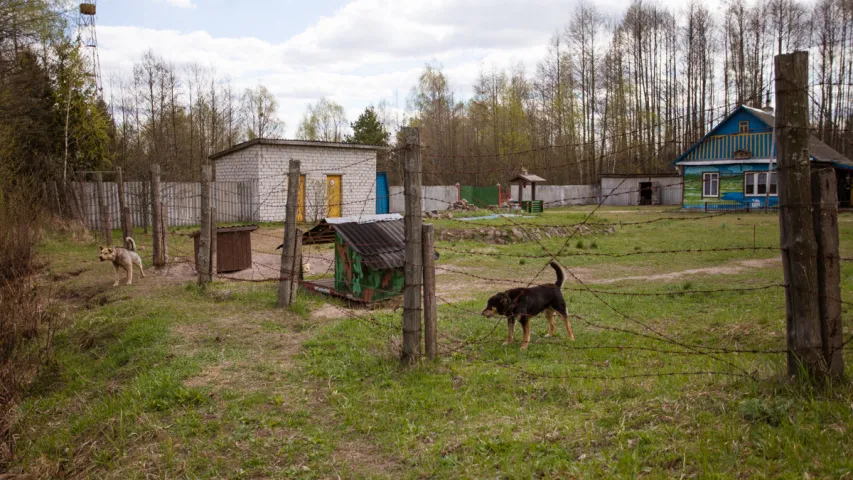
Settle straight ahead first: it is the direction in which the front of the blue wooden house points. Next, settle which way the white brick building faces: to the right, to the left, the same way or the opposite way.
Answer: to the left

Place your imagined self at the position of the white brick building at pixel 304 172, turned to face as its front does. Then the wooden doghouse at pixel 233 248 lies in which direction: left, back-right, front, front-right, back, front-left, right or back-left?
front-right

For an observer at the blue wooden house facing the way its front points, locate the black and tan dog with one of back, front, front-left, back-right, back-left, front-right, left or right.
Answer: front

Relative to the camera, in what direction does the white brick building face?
facing the viewer and to the right of the viewer

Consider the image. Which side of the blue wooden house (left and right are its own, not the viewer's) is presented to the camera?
front

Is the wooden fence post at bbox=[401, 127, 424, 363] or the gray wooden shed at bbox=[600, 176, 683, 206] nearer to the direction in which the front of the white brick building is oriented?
the wooden fence post

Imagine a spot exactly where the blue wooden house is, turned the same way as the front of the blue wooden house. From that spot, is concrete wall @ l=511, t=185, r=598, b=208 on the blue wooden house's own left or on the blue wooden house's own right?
on the blue wooden house's own right

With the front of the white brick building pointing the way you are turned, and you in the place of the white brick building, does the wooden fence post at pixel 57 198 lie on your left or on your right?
on your right

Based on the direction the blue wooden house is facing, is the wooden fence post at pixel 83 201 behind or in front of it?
in front

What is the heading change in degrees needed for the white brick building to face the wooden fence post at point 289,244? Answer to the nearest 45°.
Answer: approximately 45° to its right

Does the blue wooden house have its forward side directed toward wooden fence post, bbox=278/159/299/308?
yes

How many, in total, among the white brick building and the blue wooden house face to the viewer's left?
0

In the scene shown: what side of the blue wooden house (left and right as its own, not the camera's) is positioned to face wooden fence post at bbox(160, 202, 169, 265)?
front

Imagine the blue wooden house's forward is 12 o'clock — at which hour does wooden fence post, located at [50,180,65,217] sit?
The wooden fence post is roughly at 1 o'clock from the blue wooden house.
